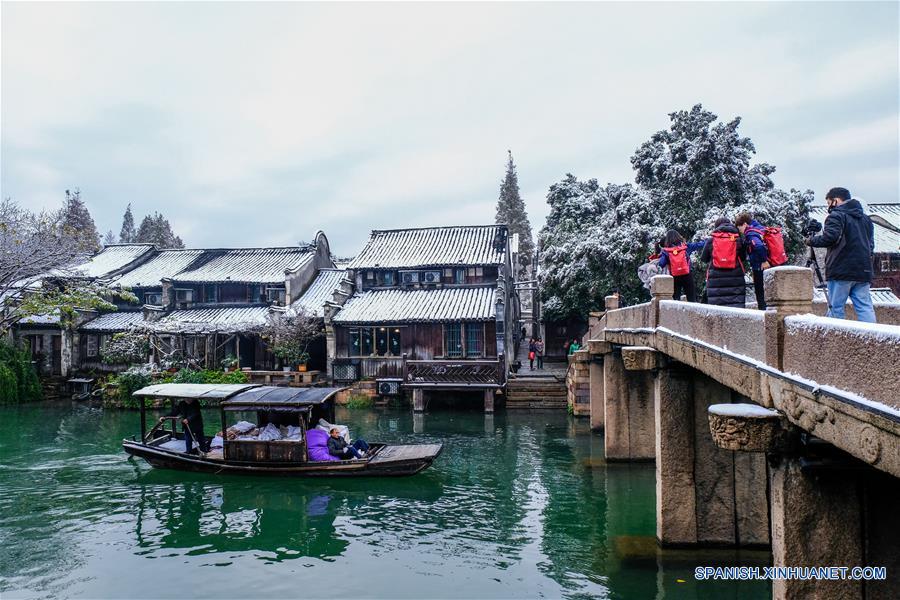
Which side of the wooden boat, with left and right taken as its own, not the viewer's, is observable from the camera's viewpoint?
right

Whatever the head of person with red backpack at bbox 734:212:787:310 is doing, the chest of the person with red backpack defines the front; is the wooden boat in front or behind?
in front

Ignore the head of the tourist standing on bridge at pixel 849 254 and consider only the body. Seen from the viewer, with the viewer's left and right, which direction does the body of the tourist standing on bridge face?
facing away from the viewer and to the left of the viewer

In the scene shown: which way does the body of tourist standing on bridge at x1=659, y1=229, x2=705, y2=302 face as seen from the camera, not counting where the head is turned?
away from the camera

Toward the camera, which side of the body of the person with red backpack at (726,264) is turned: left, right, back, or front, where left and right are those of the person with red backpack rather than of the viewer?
back
